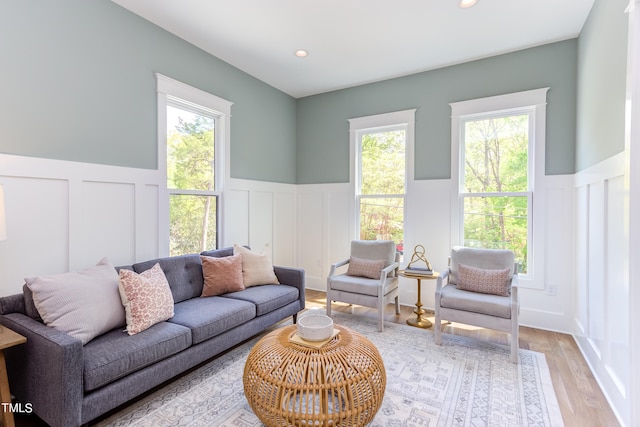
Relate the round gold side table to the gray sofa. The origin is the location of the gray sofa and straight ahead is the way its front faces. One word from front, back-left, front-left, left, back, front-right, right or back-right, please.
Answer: front-left

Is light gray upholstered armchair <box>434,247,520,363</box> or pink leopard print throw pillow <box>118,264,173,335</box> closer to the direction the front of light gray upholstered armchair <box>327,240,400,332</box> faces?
the pink leopard print throw pillow

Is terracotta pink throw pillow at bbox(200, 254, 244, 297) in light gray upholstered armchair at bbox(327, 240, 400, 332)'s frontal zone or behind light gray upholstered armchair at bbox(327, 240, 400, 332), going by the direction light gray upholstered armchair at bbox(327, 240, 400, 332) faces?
frontal zone

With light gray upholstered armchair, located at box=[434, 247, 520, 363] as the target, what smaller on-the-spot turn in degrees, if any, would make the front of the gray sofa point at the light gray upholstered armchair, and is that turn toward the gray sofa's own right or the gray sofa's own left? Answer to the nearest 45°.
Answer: approximately 45° to the gray sofa's own left

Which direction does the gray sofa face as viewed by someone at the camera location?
facing the viewer and to the right of the viewer

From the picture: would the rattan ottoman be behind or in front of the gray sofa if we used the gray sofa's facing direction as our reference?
in front

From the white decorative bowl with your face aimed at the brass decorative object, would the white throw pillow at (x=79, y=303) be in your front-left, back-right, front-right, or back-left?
back-left

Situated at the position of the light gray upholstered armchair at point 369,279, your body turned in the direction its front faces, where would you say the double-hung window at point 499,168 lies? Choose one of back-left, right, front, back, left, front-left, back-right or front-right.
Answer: back-left

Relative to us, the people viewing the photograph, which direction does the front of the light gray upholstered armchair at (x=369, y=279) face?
facing the viewer and to the left of the viewer

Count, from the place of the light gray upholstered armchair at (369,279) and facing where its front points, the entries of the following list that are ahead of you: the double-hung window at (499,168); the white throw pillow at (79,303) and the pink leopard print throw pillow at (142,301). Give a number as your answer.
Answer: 2

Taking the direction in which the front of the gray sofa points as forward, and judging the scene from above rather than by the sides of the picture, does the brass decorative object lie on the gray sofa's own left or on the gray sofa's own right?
on the gray sofa's own left

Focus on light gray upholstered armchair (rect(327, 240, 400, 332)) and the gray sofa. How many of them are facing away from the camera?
0
